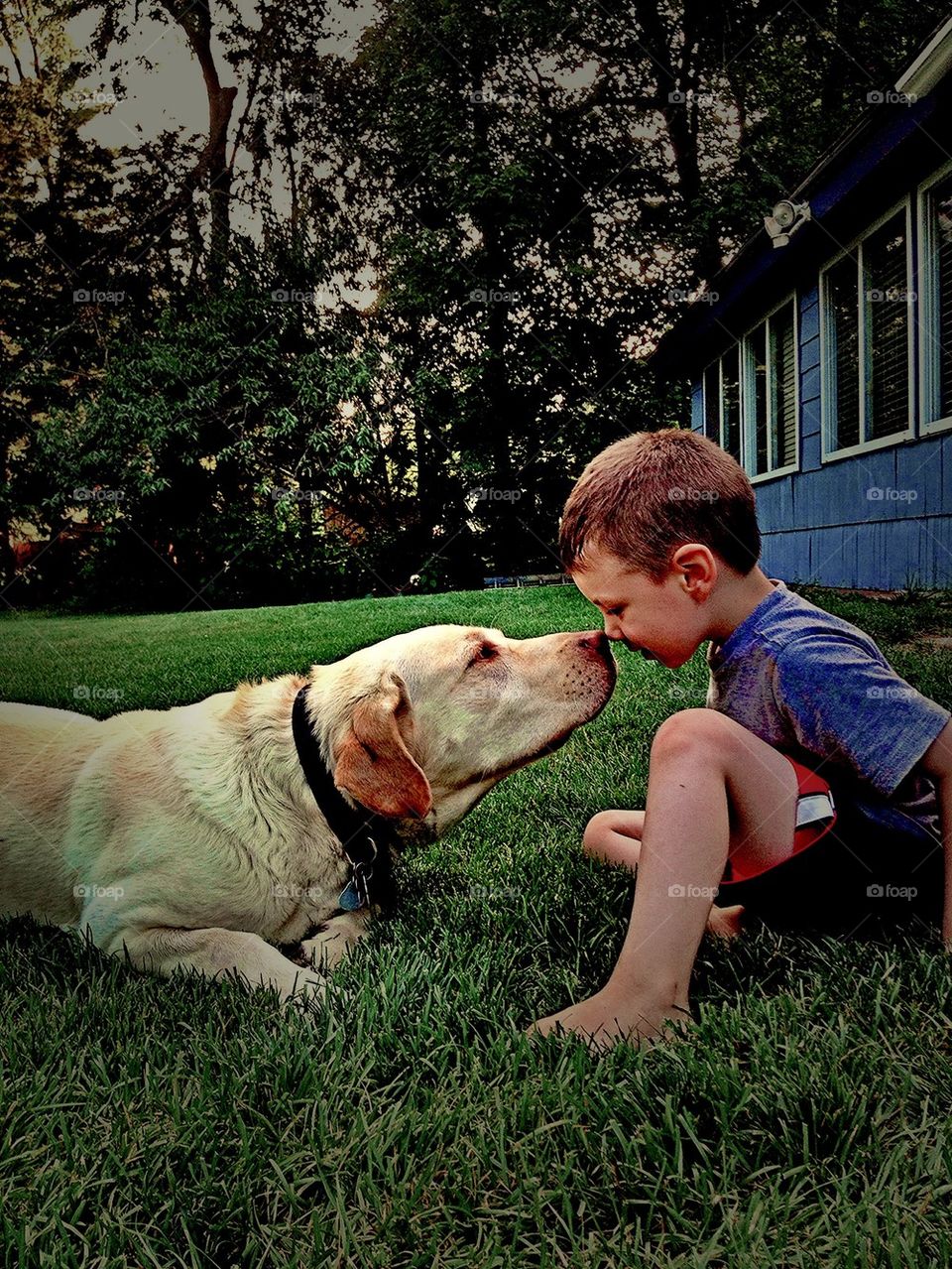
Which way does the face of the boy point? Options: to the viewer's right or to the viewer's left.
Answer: to the viewer's left

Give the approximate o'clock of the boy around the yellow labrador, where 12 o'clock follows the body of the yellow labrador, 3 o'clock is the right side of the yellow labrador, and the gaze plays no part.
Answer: The boy is roughly at 1 o'clock from the yellow labrador.

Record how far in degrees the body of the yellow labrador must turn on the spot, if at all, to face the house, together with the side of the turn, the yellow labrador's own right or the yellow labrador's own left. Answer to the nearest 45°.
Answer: approximately 45° to the yellow labrador's own left

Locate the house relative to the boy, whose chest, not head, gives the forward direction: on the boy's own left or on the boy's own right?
on the boy's own right

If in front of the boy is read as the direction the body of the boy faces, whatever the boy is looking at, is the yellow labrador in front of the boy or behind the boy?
in front

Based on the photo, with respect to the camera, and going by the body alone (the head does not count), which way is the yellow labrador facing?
to the viewer's right

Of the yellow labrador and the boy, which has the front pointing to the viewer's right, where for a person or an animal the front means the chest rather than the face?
the yellow labrador

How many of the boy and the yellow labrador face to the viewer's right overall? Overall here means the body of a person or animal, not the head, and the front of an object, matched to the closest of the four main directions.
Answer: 1

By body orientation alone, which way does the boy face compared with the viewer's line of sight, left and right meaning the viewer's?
facing to the left of the viewer
